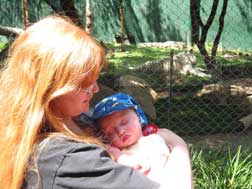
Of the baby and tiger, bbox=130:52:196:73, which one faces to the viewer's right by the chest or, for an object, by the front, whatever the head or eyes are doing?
the tiger

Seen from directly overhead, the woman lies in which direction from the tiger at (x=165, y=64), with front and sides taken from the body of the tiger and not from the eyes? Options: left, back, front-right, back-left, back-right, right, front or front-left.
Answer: right

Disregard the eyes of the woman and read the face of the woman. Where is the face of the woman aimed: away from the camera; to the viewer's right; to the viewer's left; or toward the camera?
to the viewer's right

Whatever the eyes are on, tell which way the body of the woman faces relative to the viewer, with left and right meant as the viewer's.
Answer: facing to the right of the viewer

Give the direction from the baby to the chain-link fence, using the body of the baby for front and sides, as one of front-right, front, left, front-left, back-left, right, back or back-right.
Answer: back-right

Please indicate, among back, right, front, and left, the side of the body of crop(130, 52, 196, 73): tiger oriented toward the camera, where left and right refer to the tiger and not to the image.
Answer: right

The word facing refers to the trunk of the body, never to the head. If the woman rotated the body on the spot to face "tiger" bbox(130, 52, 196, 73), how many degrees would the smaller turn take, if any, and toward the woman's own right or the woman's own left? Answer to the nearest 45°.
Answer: approximately 90° to the woman's own left

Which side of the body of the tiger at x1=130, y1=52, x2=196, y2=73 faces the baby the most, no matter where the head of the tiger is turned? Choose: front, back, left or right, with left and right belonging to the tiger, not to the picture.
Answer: right

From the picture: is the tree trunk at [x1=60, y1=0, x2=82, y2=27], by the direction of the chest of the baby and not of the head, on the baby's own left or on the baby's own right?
on the baby's own right

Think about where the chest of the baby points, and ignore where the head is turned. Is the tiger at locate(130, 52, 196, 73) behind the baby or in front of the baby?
behind
